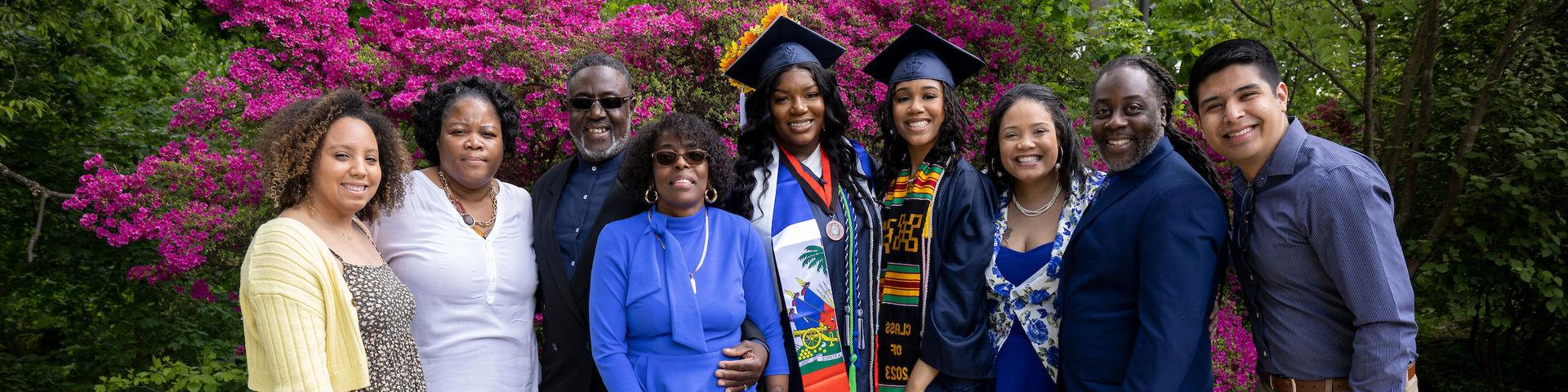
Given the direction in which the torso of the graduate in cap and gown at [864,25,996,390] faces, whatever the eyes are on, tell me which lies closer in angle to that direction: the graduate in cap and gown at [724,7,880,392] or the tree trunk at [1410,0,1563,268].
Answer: the graduate in cap and gown

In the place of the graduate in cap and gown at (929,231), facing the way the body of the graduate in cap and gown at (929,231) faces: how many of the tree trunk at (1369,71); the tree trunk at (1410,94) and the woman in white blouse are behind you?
2

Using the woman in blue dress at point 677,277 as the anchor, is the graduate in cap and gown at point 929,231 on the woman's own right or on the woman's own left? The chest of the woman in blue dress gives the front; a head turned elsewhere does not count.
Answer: on the woman's own left

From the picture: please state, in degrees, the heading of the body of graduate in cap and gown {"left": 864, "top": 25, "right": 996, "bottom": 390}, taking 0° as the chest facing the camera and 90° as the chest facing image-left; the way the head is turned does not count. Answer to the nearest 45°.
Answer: approximately 45°

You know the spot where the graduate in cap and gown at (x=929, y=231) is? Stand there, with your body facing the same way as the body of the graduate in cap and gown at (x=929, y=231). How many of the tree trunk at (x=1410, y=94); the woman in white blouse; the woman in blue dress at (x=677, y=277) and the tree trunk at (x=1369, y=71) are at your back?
2

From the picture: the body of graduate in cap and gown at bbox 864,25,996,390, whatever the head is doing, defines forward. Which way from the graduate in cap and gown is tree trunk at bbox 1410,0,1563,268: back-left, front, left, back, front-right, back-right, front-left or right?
back

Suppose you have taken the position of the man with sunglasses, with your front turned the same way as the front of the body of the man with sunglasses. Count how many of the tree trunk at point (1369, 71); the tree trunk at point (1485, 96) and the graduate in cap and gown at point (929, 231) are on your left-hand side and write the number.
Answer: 3

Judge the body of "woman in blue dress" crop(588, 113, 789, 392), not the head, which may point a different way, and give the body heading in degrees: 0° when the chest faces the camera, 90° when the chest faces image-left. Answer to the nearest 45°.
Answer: approximately 0°
